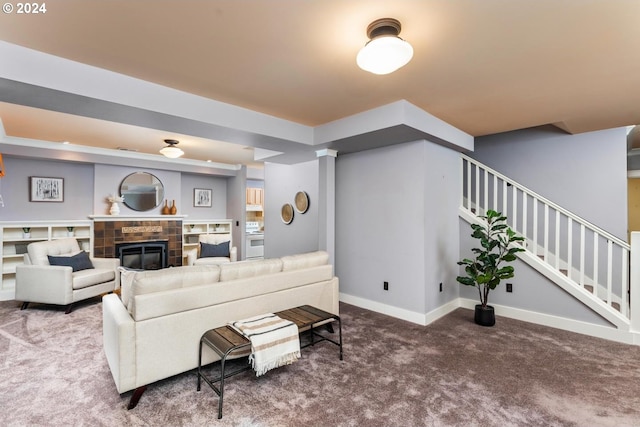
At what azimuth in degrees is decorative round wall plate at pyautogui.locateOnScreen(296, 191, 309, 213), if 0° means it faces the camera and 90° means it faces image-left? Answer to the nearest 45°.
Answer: approximately 45°

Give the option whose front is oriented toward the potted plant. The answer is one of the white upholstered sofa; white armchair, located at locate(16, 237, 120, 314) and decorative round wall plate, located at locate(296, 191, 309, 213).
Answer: the white armchair

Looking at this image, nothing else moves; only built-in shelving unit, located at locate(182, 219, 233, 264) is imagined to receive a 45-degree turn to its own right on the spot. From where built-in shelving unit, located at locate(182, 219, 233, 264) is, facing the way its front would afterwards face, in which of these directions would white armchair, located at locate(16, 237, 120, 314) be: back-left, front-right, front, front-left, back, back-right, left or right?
front

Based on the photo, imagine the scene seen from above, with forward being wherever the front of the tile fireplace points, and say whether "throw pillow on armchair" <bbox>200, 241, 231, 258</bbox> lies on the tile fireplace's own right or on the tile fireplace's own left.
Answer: on the tile fireplace's own left

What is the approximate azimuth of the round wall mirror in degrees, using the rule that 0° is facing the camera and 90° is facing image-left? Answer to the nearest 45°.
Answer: approximately 0°

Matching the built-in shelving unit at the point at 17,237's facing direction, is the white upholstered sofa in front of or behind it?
in front

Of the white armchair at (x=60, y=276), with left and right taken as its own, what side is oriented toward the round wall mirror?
left

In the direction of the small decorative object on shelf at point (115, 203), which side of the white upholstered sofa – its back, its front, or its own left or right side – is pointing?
front

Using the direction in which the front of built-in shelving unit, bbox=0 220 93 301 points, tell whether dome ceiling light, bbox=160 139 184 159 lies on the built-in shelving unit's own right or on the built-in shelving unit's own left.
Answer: on the built-in shelving unit's own left

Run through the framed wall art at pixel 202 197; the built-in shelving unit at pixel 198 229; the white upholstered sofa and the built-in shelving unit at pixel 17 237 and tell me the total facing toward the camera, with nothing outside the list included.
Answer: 3
